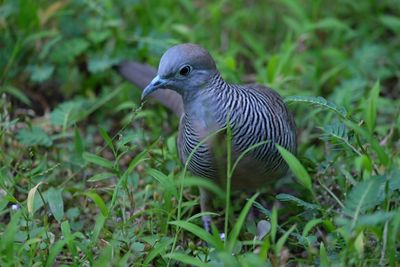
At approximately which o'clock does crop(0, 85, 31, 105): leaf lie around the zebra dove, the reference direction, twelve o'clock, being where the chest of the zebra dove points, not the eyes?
The leaf is roughly at 3 o'clock from the zebra dove.

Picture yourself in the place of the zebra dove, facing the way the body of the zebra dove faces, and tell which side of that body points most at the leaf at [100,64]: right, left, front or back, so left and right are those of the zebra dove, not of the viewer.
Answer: back

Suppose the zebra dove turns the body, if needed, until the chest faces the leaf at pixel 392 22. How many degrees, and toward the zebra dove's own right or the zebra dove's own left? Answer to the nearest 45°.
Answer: approximately 180°

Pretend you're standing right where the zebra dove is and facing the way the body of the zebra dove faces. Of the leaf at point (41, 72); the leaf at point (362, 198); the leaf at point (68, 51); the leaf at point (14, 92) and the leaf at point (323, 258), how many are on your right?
3

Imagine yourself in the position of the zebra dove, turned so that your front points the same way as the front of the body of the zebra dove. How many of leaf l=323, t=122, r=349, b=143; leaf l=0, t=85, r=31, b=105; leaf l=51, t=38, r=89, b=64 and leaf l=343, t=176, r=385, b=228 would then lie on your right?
2

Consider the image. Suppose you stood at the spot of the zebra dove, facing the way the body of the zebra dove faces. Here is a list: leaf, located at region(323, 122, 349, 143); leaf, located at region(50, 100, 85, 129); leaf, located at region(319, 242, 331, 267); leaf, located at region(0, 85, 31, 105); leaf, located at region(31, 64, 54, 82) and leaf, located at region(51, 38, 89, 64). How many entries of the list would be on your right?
4

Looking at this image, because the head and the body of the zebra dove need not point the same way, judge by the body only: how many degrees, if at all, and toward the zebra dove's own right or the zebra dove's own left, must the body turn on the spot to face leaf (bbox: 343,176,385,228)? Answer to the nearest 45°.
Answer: approximately 90° to the zebra dove's own left

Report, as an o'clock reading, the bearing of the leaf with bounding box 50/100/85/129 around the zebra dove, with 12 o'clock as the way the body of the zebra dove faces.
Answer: The leaf is roughly at 3 o'clock from the zebra dove.

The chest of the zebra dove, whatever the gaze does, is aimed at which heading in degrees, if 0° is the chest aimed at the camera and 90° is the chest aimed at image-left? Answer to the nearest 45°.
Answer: approximately 45°
